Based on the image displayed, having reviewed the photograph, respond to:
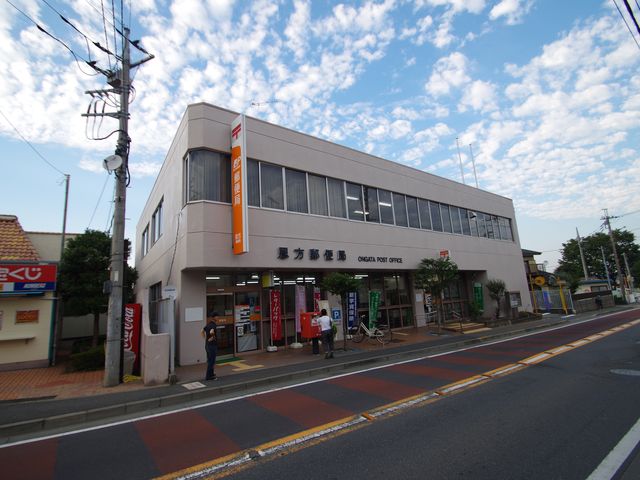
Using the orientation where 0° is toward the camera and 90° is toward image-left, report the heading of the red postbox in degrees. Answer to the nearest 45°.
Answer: approximately 315°

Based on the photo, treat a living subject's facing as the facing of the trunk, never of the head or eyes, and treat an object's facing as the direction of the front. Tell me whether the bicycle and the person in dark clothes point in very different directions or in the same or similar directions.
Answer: very different directions

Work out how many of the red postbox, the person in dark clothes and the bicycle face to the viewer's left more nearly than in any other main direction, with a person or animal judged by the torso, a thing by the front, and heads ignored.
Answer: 1

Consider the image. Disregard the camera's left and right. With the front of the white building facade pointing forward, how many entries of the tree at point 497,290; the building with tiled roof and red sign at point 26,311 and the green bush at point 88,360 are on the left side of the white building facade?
1

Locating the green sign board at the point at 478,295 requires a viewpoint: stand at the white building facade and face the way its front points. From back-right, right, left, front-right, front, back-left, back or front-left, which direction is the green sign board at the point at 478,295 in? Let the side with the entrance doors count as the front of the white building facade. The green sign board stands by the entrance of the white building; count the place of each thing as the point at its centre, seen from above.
left

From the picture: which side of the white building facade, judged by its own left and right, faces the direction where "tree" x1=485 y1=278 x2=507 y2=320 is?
left

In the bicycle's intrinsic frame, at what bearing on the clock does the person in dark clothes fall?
The person in dark clothes is roughly at 10 o'clock from the bicycle.

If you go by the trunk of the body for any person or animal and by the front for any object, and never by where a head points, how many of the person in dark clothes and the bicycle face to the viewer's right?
1

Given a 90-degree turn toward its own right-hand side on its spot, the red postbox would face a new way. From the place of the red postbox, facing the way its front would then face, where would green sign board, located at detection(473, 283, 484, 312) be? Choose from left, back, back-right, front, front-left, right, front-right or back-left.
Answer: back

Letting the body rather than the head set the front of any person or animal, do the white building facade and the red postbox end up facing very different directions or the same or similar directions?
same or similar directions

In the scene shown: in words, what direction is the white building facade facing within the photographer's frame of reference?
facing the viewer and to the right of the viewer

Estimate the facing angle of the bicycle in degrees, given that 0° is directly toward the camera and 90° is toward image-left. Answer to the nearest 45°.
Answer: approximately 90°

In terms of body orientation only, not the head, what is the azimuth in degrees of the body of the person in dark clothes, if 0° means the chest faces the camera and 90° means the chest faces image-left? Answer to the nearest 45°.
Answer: approximately 270°
